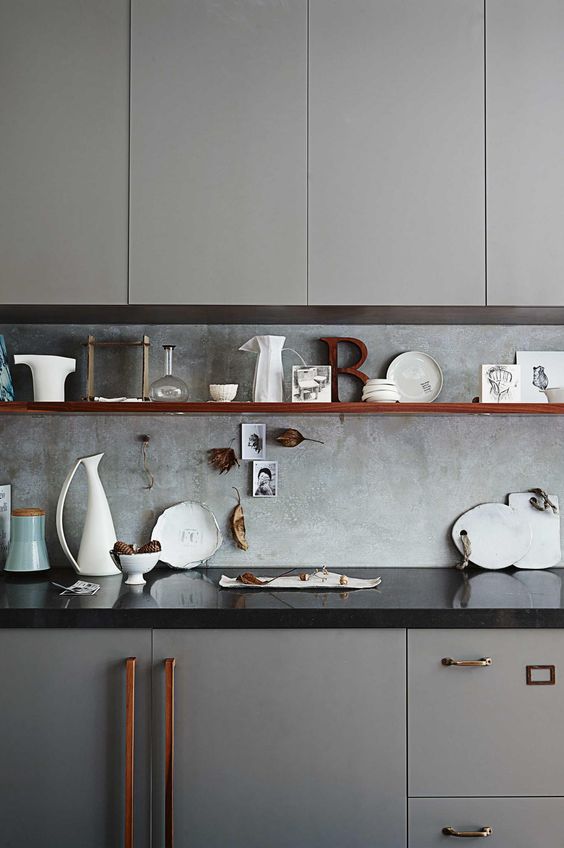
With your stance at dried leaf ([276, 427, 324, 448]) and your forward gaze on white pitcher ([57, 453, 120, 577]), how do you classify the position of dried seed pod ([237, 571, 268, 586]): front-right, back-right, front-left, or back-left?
front-left

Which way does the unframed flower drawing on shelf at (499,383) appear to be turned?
toward the camera

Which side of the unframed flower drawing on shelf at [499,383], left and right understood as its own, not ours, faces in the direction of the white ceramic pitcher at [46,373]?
right

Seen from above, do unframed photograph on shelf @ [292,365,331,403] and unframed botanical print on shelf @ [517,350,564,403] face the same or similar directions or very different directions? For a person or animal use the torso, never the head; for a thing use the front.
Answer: same or similar directions

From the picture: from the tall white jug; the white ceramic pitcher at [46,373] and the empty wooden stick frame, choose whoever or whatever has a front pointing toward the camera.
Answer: the empty wooden stick frame

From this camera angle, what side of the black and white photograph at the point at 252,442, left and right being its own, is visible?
front

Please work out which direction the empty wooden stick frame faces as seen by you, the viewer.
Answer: facing the viewer

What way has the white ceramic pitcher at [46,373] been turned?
to the viewer's left
